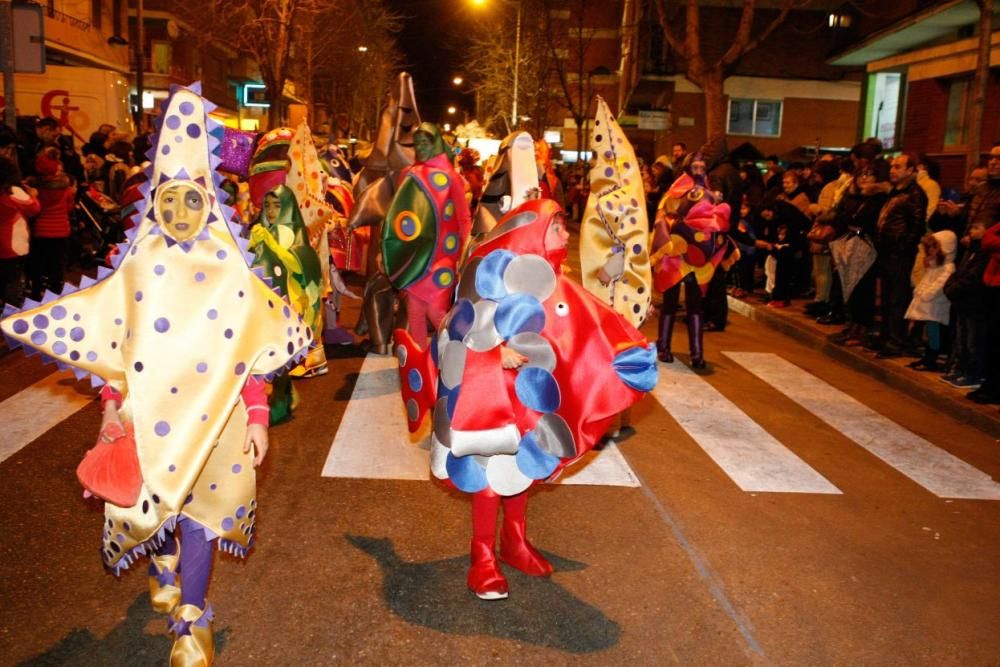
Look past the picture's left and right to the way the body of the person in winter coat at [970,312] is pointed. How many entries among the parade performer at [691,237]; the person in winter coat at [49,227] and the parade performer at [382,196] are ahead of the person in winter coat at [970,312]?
3

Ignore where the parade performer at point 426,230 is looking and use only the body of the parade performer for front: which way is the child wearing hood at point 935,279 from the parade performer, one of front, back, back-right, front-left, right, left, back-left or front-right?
back-left

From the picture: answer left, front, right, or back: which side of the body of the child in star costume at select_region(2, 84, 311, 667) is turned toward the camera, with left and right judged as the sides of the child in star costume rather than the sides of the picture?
front

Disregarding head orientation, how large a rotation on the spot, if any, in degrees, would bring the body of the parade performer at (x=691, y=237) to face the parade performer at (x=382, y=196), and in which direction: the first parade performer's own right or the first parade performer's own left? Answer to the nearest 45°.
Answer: approximately 90° to the first parade performer's own right

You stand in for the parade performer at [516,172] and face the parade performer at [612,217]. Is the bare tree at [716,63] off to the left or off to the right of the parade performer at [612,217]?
left

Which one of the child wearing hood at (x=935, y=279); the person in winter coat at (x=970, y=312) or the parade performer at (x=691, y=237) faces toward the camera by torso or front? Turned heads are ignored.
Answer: the parade performer

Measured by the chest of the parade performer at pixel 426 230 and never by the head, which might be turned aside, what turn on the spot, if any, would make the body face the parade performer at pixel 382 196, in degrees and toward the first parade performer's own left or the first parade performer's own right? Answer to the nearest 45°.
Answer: approximately 135° to the first parade performer's own right

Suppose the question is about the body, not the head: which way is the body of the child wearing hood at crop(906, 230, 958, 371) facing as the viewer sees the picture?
to the viewer's left

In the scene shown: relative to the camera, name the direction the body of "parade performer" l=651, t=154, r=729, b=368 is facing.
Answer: toward the camera

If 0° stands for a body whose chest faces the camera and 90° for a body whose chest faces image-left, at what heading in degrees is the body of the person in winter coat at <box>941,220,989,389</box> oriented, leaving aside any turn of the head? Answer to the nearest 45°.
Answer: approximately 90°

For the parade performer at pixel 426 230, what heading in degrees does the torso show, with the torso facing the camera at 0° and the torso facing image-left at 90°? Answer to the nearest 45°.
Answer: approximately 45°

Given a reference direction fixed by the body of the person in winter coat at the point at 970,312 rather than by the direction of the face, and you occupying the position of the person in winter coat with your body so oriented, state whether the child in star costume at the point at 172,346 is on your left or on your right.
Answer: on your left

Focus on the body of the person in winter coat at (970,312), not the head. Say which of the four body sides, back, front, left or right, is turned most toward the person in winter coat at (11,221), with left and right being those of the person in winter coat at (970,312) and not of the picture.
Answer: front

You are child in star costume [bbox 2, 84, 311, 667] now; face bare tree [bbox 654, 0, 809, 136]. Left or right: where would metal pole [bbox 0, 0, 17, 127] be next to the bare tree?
left
